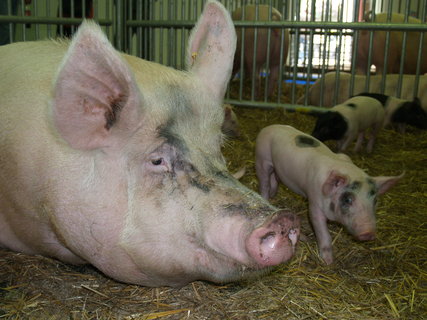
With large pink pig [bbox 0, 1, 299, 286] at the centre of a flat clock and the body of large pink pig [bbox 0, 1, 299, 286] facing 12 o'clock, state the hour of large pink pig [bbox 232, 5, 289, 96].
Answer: large pink pig [bbox 232, 5, 289, 96] is roughly at 8 o'clock from large pink pig [bbox 0, 1, 299, 286].

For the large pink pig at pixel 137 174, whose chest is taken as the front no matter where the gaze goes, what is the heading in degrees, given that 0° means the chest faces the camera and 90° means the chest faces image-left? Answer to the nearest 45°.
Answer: approximately 315°

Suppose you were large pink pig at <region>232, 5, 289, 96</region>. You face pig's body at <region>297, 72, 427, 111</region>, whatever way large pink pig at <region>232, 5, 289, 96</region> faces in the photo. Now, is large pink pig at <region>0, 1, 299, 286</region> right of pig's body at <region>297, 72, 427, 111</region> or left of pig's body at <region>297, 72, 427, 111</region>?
right

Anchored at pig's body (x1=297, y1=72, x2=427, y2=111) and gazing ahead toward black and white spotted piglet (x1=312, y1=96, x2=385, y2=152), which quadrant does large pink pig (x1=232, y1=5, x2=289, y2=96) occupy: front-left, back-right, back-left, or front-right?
back-right

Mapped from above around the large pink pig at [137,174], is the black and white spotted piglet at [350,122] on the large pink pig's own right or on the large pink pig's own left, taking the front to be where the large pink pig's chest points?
on the large pink pig's own left

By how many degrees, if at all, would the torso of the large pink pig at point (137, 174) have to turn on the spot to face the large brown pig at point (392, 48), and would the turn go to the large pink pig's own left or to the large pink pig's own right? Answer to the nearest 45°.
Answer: approximately 90° to the large pink pig's own left
